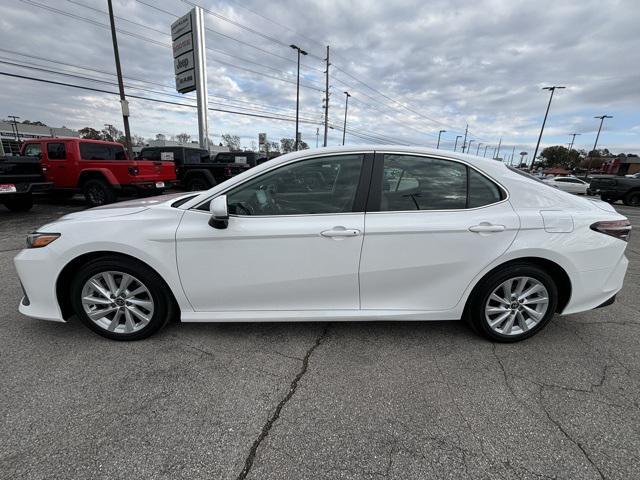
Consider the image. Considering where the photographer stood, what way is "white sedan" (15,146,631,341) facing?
facing to the left of the viewer

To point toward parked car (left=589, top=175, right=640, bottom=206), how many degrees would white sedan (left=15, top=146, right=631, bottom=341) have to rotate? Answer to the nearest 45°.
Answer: approximately 135° to its right

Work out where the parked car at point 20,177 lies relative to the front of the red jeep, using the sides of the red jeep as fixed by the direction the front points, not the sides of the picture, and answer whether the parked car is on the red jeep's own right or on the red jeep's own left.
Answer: on the red jeep's own left

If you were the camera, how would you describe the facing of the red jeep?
facing away from the viewer and to the left of the viewer
